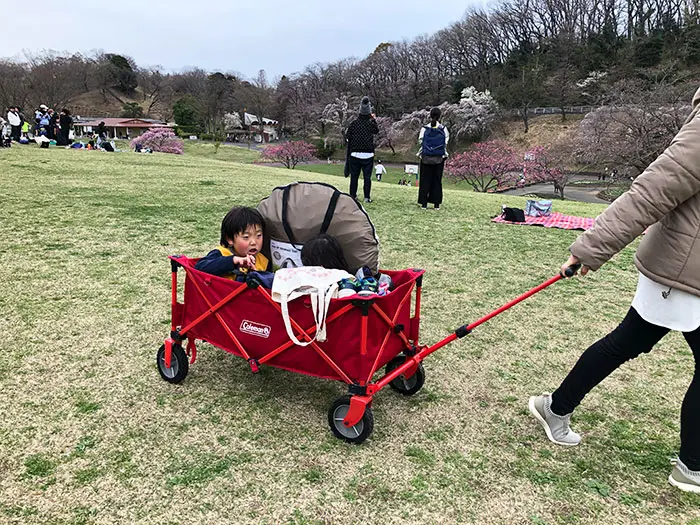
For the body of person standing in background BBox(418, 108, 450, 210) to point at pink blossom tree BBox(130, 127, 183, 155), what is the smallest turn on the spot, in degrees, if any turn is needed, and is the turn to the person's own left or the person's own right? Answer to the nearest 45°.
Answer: approximately 45° to the person's own left

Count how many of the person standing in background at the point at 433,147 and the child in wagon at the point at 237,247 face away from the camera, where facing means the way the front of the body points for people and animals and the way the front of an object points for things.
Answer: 1

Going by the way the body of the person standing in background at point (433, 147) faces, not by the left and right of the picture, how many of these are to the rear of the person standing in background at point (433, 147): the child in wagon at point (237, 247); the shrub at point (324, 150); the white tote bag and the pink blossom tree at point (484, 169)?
2

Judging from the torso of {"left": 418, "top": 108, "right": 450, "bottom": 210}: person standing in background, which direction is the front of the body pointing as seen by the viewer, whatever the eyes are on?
away from the camera

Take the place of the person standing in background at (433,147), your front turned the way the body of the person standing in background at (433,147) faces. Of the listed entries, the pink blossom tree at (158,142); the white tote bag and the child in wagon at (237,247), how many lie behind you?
2

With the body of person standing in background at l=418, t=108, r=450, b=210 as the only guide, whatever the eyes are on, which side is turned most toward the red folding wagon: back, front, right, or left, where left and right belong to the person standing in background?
back

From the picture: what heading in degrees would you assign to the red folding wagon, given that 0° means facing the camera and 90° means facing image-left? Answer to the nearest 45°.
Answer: approximately 315°
